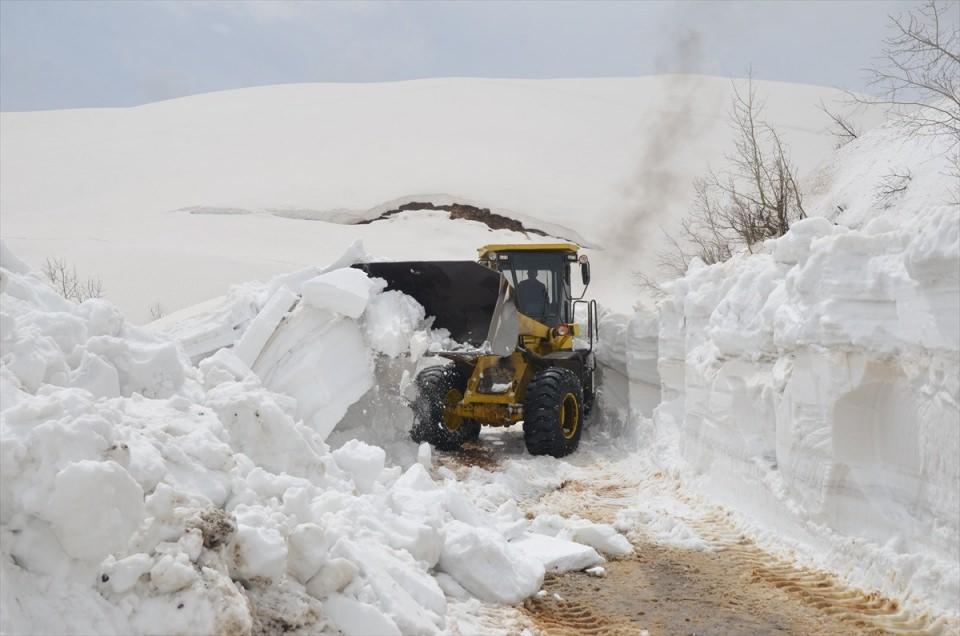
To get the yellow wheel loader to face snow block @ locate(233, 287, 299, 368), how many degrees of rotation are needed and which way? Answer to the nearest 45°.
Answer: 0° — it already faces it

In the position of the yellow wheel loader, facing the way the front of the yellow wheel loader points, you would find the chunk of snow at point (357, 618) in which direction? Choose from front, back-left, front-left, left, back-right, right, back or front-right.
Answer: front-left

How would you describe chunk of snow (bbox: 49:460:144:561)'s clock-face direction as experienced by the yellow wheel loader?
The chunk of snow is roughly at 11 o'clock from the yellow wheel loader.

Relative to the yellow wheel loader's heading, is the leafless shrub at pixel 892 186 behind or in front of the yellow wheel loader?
behind

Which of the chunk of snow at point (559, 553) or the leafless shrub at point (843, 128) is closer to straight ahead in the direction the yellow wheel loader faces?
the chunk of snow

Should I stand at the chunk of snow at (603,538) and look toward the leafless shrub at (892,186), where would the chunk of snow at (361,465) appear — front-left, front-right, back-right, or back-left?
front-left

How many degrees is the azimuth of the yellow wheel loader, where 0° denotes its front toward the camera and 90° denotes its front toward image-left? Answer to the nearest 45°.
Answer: approximately 45°

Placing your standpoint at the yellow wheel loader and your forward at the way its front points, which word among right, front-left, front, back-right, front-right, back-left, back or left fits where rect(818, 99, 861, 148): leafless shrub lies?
back

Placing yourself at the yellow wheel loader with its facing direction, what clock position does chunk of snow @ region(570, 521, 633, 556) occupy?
The chunk of snow is roughly at 10 o'clock from the yellow wheel loader.

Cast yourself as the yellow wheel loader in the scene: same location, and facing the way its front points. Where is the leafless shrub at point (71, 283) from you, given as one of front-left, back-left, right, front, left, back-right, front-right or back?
right

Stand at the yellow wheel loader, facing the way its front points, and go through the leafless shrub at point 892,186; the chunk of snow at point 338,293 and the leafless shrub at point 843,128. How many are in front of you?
1

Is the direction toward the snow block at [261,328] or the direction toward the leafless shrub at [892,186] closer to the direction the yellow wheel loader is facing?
the snow block
